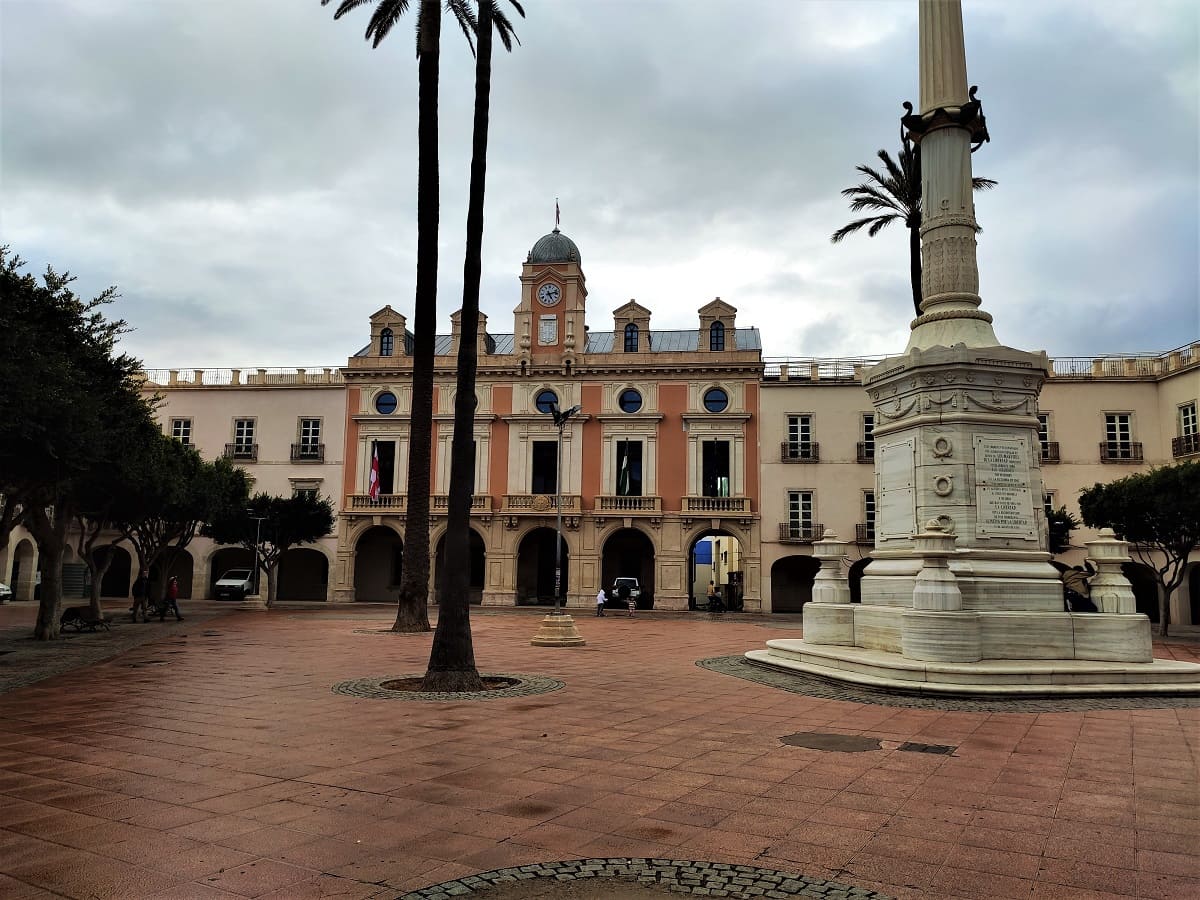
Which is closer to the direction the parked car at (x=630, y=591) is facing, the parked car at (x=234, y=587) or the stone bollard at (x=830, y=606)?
the stone bollard

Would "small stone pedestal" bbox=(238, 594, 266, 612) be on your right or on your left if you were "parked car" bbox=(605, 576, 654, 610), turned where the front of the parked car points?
on your right

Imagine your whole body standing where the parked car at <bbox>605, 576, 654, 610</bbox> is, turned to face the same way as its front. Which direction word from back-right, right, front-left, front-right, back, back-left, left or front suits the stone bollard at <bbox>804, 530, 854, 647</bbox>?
back

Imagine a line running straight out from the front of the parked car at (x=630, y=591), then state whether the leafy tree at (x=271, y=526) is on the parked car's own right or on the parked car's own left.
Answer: on the parked car's own right

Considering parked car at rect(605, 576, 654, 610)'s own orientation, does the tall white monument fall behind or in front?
in front

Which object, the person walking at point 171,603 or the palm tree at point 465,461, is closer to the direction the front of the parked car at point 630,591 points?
the palm tree

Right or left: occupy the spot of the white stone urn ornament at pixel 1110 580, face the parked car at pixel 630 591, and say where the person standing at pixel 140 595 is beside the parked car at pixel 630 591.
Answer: left

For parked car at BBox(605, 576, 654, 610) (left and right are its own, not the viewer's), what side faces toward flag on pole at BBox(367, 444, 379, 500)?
left

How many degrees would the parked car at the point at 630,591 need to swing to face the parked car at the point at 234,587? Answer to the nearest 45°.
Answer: approximately 90° to its right

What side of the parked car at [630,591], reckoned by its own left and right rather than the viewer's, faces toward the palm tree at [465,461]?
front
